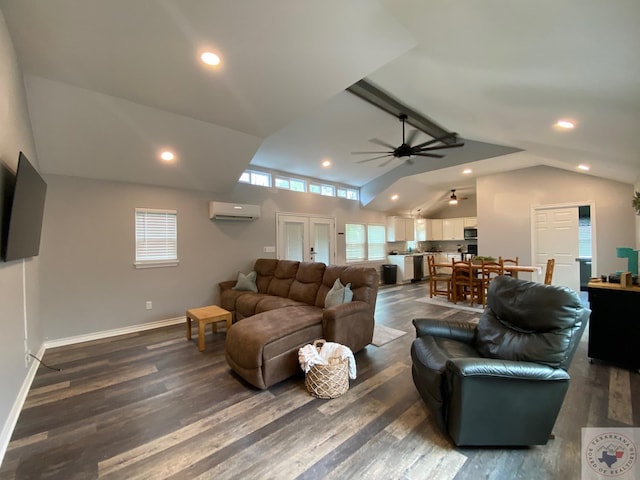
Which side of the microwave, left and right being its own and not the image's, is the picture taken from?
front

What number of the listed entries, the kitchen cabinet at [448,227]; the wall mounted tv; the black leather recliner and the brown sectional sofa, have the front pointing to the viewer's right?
1

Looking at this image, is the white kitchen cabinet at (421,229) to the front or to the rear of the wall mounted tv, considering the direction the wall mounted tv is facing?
to the front

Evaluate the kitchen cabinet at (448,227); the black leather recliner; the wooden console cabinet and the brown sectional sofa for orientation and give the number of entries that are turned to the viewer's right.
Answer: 0

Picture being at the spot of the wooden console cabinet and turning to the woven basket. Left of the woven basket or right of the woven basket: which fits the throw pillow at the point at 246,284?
right

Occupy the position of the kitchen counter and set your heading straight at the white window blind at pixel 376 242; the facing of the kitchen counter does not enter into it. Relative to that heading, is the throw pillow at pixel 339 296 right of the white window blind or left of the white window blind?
left

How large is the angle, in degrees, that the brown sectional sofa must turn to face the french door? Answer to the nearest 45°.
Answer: approximately 135° to its right

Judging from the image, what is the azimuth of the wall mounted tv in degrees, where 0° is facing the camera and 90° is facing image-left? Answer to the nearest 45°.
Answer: approximately 270°

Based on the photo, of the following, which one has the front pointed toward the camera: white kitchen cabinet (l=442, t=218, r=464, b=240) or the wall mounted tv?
the white kitchen cabinet

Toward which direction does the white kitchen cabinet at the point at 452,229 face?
toward the camera

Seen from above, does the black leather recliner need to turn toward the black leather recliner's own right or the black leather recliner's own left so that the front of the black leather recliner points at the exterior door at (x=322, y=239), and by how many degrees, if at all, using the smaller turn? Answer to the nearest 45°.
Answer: approximately 90° to the black leather recliner's own right

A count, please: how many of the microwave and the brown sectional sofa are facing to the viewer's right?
0

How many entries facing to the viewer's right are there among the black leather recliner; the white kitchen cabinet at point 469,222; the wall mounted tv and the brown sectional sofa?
1

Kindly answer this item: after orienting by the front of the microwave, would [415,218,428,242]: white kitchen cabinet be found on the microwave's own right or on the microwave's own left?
on the microwave's own right

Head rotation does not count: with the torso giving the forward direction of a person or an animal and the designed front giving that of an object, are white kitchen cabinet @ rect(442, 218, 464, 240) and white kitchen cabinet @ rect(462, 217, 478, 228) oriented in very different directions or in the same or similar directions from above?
same or similar directions

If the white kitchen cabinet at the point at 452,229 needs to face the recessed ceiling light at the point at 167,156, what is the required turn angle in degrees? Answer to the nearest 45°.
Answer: approximately 45° to its right

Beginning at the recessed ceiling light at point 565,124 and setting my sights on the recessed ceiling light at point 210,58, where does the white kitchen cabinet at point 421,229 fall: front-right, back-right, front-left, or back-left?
back-right

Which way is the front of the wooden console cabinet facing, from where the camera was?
facing the viewer and to the left of the viewer

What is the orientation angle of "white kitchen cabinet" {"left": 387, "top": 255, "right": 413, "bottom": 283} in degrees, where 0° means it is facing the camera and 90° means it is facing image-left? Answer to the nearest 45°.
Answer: approximately 315°

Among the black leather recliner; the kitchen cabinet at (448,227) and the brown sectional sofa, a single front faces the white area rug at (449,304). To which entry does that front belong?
the kitchen cabinet
